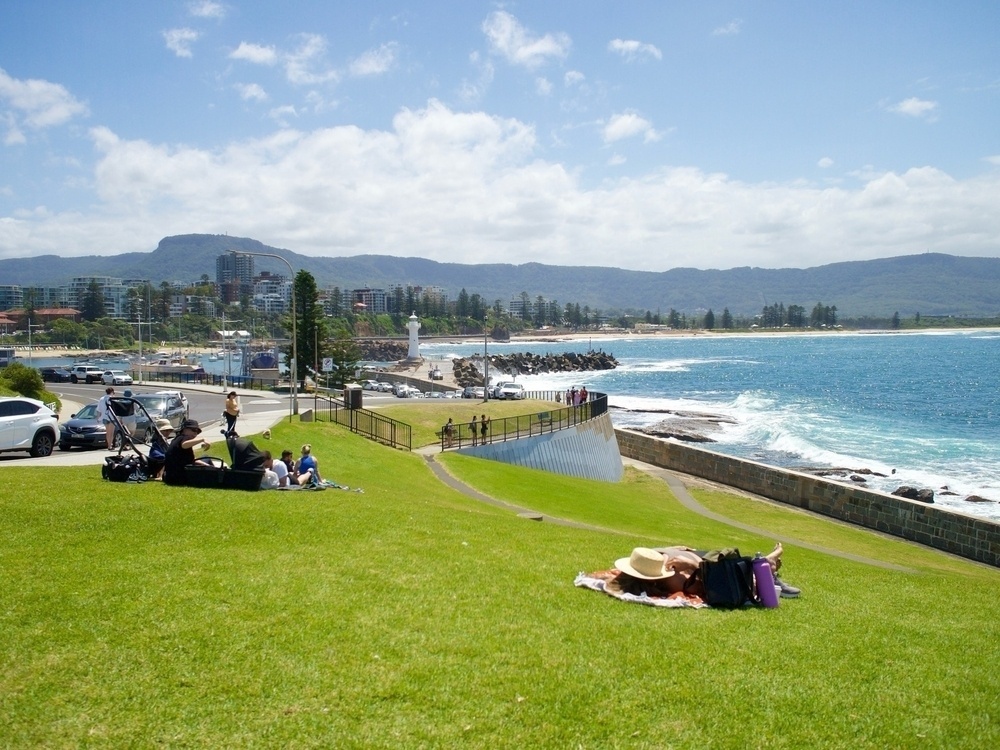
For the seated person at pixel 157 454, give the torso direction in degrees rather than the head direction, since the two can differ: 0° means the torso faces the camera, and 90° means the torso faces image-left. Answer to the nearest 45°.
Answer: approximately 270°

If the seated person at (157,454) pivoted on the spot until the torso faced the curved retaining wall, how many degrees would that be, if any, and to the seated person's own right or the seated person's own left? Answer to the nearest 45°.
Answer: approximately 45° to the seated person's own left

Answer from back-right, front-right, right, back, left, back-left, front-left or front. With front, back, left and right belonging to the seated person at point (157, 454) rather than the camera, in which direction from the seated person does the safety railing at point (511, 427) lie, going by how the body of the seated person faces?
front-left

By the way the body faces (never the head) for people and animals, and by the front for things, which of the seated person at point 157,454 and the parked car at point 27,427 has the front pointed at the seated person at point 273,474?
the seated person at point 157,454

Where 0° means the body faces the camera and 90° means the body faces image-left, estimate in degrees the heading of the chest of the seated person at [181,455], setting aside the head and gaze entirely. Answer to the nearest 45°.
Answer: approximately 270°

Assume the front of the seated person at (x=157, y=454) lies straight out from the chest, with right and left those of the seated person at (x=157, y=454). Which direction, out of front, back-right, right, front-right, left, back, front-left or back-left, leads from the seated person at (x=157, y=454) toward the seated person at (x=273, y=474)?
front
